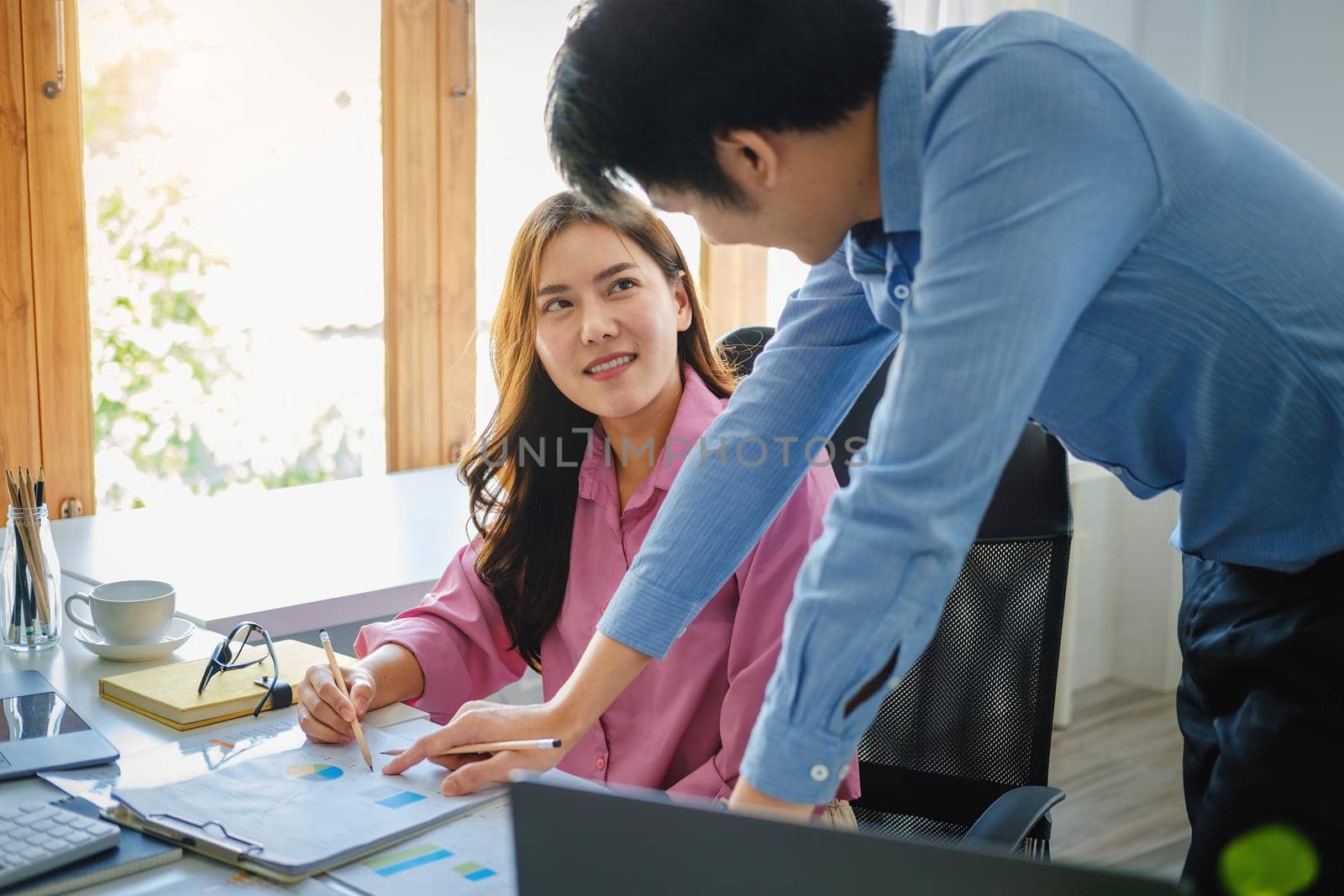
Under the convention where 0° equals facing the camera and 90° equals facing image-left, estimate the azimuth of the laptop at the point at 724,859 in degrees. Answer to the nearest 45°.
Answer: approximately 225°

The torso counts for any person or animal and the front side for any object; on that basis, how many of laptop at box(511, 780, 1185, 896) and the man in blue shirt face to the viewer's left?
1

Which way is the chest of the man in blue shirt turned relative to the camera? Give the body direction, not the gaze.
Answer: to the viewer's left

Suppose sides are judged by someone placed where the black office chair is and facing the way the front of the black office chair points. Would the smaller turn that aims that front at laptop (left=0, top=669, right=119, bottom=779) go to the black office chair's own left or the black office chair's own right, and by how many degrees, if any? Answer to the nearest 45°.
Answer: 0° — it already faces it

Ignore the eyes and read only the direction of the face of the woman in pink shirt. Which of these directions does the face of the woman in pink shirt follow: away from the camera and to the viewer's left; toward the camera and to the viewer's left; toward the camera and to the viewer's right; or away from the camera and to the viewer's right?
toward the camera and to the viewer's right

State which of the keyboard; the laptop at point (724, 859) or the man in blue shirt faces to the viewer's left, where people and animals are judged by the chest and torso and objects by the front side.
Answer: the man in blue shirt
